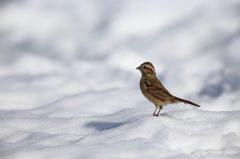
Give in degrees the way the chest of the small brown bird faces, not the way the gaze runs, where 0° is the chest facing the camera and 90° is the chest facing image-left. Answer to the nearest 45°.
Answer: approximately 90°
